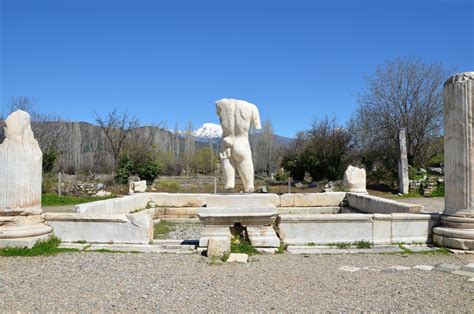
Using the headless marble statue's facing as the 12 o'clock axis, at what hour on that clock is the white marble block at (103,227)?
The white marble block is roughly at 8 o'clock from the headless marble statue.

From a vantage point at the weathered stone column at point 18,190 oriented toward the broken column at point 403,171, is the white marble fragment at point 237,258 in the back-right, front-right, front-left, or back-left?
front-right

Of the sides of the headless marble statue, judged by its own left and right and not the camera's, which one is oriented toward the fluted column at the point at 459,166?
right

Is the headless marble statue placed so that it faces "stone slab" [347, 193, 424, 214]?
no

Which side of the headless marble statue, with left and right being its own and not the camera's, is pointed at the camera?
back

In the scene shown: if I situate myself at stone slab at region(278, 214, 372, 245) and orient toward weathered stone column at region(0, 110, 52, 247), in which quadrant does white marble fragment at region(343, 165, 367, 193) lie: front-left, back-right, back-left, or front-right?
back-right

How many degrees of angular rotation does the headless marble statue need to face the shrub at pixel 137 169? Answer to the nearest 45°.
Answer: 0° — it already faces it

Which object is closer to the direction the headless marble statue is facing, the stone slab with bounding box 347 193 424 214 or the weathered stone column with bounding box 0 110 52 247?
the stone slab

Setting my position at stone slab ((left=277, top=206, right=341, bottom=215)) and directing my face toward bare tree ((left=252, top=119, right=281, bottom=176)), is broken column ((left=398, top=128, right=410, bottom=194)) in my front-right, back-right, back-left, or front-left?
front-right

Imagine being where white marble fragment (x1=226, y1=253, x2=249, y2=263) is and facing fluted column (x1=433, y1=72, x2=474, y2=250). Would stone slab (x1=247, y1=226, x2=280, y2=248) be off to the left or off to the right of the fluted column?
left
